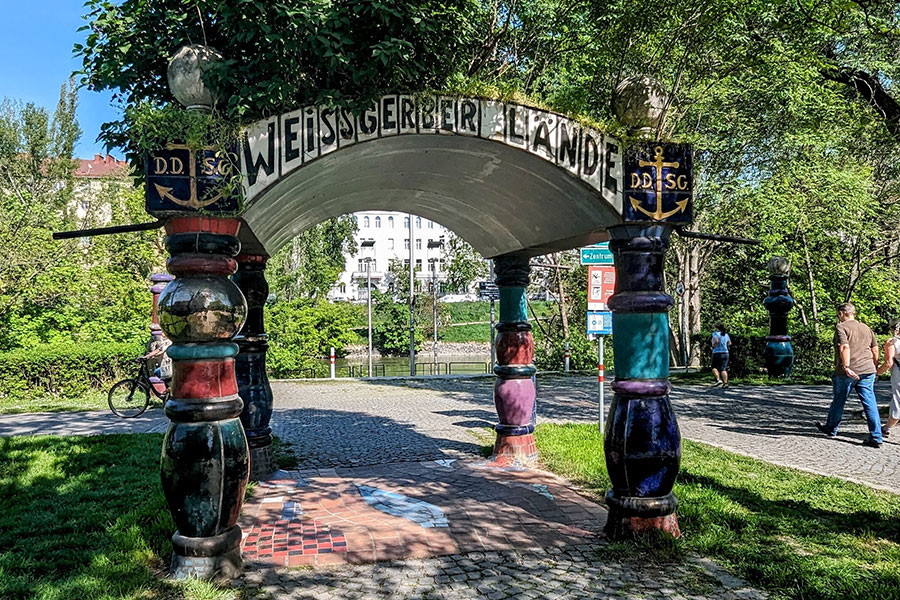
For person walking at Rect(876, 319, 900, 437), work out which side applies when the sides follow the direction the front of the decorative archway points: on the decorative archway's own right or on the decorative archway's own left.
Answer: on the decorative archway's own left

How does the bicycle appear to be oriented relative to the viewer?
to the viewer's left

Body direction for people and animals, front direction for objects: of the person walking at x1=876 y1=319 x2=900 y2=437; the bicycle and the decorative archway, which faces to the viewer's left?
the bicycle

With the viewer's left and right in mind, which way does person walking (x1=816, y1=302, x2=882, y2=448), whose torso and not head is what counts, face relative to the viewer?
facing away from the viewer and to the left of the viewer

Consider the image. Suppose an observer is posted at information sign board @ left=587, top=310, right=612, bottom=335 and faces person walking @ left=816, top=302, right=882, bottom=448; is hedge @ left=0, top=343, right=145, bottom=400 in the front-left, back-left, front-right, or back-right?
back-left

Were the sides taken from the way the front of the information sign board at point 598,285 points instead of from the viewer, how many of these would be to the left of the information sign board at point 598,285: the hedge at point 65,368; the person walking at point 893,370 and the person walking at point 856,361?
2

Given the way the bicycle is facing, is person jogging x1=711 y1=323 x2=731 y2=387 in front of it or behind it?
behind

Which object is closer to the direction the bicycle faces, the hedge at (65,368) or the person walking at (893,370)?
the hedge
